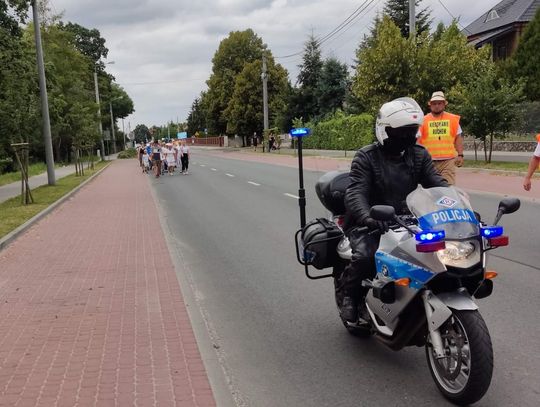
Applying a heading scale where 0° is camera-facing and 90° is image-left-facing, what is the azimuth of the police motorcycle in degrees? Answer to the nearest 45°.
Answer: approximately 315°

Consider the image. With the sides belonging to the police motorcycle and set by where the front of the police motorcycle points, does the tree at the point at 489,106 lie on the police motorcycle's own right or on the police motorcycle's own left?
on the police motorcycle's own left

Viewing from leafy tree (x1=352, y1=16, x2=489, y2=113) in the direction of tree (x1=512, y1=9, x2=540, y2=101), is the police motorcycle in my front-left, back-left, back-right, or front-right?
back-right

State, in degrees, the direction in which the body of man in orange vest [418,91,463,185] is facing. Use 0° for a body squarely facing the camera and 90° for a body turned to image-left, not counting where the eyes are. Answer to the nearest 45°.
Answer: approximately 0°

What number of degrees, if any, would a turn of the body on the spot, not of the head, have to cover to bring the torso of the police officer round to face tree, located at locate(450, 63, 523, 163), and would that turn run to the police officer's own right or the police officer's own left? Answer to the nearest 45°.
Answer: approximately 135° to the police officer's own left

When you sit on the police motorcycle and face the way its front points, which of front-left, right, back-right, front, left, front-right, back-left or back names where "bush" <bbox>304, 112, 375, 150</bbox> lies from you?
back-left

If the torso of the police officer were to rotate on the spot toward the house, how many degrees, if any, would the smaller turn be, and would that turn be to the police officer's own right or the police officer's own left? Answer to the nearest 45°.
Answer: approximately 135° to the police officer's own left

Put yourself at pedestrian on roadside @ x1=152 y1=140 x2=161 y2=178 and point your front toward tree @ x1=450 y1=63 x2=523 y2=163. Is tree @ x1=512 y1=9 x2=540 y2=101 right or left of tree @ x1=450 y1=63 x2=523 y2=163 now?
left

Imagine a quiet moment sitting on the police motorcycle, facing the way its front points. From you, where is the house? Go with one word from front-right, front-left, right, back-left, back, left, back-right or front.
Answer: back-left

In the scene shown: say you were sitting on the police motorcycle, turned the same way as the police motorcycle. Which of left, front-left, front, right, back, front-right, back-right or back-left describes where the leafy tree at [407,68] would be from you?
back-left

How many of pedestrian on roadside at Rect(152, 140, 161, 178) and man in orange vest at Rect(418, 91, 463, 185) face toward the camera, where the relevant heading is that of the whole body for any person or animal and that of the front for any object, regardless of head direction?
2

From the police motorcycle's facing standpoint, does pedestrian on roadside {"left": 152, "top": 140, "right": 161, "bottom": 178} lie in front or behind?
behind

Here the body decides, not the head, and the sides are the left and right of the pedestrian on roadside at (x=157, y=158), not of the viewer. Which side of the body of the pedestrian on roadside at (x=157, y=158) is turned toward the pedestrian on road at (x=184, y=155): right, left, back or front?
left

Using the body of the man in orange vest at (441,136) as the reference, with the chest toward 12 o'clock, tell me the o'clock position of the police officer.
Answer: The police officer is roughly at 12 o'clock from the man in orange vest.
